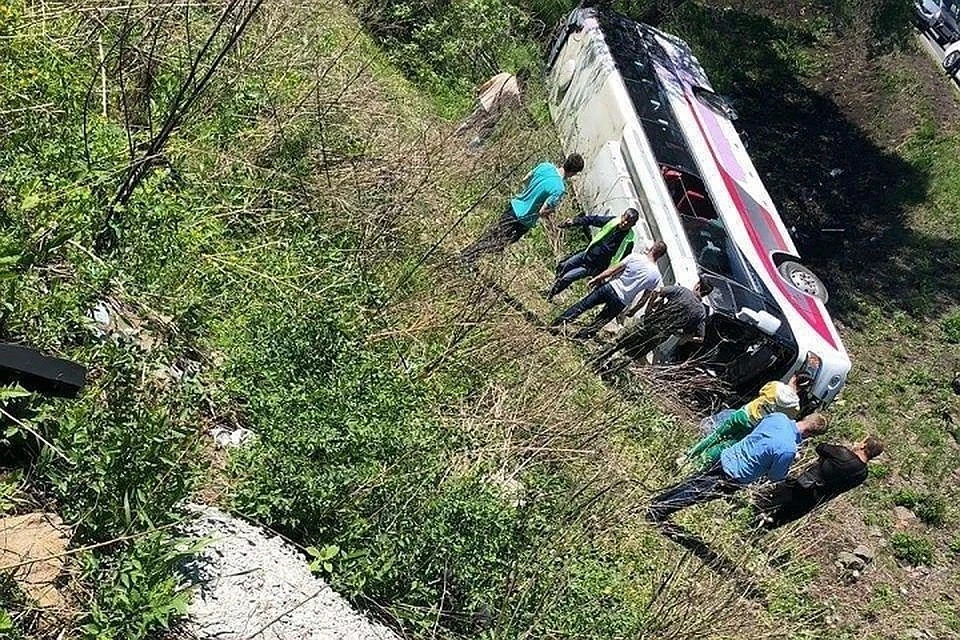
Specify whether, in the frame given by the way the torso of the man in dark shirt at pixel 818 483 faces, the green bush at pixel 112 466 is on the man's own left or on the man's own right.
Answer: on the man's own left

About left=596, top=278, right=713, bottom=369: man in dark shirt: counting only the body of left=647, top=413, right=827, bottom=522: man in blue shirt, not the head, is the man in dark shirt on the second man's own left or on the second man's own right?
on the second man's own left

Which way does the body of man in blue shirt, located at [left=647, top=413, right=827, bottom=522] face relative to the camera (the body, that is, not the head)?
away from the camera

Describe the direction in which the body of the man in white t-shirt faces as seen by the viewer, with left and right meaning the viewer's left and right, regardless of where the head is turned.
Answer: facing away from the viewer

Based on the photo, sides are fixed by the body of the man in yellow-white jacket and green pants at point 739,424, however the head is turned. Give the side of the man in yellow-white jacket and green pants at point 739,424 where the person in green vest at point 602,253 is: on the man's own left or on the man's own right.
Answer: on the man's own left

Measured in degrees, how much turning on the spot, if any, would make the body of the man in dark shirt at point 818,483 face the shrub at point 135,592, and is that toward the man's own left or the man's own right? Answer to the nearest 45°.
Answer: approximately 135° to the man's own left

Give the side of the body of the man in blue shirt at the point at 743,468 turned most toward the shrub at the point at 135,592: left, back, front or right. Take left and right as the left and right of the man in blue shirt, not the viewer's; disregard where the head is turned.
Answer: back

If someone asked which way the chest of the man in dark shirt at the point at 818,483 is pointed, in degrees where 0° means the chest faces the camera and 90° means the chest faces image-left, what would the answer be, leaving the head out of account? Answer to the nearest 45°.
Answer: approximately 135°

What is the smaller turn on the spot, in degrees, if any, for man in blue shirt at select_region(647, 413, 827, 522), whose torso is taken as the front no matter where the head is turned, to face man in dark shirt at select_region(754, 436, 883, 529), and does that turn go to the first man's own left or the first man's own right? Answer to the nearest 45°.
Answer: approximately 45° to the first man's own right

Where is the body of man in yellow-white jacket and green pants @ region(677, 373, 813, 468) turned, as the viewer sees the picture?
away from the camera
